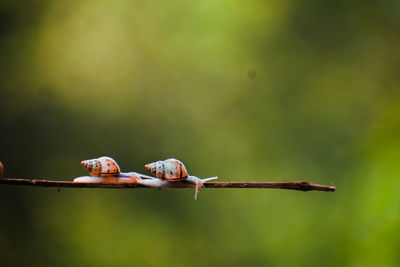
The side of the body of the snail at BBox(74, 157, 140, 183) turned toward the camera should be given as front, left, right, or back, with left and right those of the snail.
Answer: right
